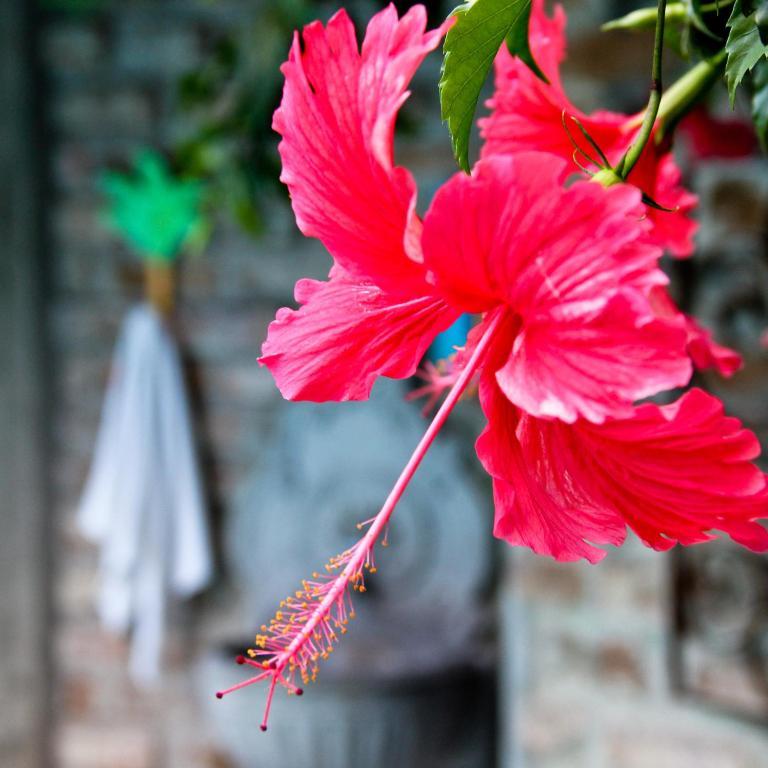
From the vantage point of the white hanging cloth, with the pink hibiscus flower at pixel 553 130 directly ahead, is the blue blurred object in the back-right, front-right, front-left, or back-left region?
front-left

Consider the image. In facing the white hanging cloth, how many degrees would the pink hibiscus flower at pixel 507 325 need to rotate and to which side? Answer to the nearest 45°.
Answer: approximately 90° to its right

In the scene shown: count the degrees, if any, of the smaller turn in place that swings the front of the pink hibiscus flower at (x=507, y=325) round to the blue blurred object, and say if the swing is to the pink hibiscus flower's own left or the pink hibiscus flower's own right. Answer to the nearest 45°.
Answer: approximately 135° to the pink hibiscus flower's own right

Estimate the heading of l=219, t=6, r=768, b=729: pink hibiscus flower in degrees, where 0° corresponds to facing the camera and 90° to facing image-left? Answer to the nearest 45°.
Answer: approximately 45°

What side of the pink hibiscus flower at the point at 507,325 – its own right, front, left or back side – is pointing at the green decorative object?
right
